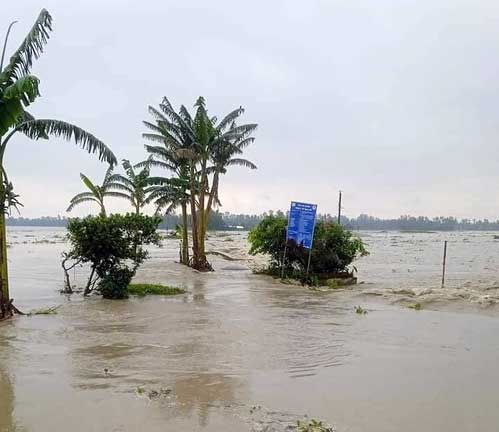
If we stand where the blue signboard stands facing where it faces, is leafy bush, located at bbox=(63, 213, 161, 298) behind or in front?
in front

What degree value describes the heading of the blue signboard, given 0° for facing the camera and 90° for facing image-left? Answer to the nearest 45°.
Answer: approximately 0°

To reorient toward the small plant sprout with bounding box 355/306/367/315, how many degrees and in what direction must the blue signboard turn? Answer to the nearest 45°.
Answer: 0° — it already faces it

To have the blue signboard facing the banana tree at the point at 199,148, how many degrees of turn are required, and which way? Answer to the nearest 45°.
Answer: approximately 135° to its right

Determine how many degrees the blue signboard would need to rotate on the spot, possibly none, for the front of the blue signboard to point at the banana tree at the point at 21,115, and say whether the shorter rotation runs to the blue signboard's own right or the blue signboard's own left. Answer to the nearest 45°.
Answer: approximately 45° to the blue signboard's own right

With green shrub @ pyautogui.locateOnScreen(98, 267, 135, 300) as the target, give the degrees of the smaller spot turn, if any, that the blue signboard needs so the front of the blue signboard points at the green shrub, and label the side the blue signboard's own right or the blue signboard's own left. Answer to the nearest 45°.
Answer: approximately 45° to the blue signboard's own right

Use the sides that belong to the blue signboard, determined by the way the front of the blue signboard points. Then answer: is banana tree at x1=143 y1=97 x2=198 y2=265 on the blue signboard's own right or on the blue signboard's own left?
on the blue signboard's own right

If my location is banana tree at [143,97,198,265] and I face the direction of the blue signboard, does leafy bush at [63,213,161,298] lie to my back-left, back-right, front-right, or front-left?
front-right

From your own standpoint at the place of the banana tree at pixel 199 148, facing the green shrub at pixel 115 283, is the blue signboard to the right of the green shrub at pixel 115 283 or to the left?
left

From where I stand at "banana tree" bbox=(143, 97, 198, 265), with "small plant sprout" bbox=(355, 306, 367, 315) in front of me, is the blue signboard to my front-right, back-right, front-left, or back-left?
front-left

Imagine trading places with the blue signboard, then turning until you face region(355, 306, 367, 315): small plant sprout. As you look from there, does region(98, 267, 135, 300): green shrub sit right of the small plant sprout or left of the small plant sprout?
right

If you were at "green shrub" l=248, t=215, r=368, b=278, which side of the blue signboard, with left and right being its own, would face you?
back
